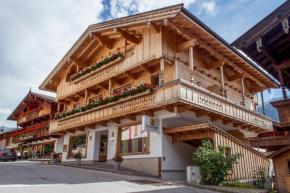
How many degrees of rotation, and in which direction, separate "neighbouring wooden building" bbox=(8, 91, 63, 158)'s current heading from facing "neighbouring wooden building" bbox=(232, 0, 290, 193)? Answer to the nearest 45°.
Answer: approximately 45° to its left

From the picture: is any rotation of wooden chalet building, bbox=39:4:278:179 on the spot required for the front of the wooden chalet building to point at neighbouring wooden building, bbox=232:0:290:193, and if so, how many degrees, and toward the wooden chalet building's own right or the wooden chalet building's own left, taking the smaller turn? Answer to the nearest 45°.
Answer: approximately 90° to the wooden chalet building's own left

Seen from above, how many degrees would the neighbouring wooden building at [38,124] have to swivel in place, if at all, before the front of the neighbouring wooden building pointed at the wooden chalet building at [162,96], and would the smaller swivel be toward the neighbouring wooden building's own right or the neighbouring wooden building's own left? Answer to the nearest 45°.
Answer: approximately 45° to the neighbouring wooden building's own left

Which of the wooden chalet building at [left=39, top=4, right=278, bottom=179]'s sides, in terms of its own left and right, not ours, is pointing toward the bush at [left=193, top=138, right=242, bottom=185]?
left

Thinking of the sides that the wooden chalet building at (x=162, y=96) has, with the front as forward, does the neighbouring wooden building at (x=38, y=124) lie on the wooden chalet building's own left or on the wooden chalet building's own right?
on the wooden chalet building's own right

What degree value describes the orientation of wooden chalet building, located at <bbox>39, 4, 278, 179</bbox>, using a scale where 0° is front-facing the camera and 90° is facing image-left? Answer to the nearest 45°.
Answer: approximately 45°
